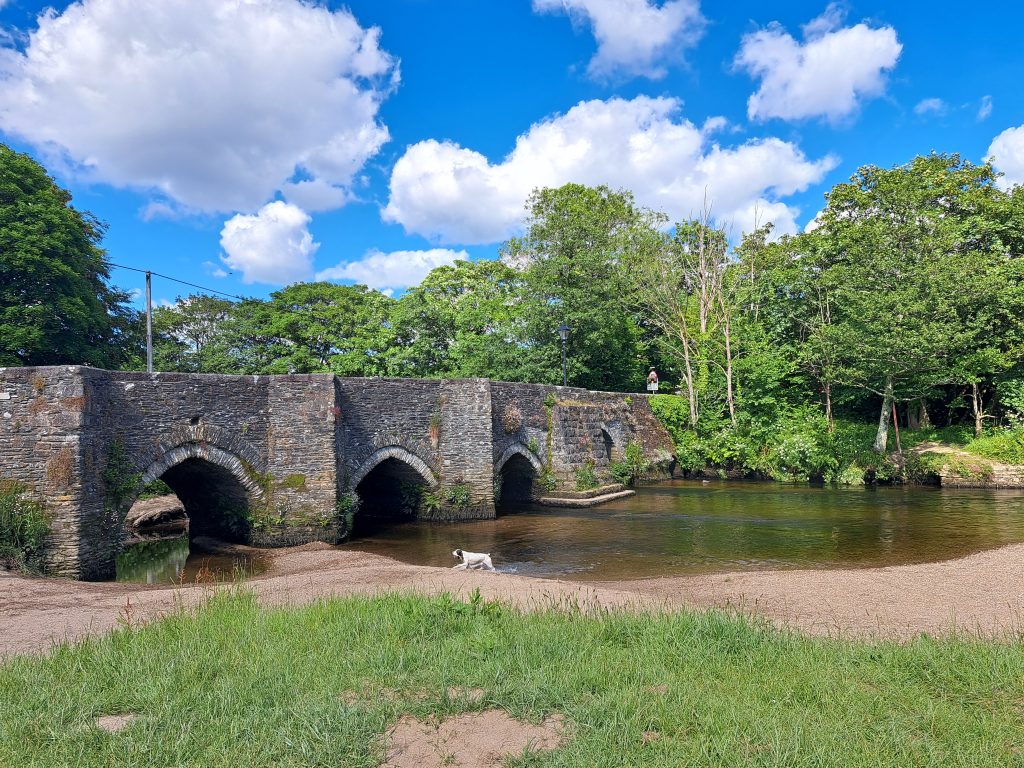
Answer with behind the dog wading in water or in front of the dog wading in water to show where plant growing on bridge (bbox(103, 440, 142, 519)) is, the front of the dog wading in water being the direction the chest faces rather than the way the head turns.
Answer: in front

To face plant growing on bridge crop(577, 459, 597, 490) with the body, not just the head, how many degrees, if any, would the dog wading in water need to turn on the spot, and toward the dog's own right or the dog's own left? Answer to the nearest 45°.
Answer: approximately 90° to the dog's own right

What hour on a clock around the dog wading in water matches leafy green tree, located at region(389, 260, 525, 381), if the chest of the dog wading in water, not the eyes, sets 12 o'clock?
The leafy green tree is roughly at 3 o'clock from the dog wading in water.

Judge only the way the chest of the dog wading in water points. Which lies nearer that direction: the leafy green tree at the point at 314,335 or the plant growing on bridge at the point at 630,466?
the leafy green tree

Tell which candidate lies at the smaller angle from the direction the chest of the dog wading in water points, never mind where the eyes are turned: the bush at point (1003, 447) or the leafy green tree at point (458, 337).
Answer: the leafy green tree

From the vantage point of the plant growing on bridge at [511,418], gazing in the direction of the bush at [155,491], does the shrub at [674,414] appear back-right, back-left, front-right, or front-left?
back-right

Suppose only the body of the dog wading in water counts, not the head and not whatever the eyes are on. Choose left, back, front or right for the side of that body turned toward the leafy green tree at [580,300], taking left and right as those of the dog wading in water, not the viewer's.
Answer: right

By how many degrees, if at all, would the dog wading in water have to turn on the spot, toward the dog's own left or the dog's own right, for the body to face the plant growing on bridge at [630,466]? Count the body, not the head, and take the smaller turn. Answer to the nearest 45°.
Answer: approximately 135° to the dog's own right

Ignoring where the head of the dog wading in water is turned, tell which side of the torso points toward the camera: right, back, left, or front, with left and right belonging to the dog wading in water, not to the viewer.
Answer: left

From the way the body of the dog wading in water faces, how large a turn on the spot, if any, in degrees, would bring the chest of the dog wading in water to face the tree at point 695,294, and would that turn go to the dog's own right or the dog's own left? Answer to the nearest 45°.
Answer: approximately 135° to the dog's own right

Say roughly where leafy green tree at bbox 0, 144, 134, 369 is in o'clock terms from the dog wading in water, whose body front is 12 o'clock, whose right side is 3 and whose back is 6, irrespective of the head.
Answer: The leafy green tree is roughly at 1 o'clock from the dog wading in water.

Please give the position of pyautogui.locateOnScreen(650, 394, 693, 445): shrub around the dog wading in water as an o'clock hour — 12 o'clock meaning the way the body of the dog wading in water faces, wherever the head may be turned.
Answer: The shrub is roughly at 4 o'clock from the dog wading in water.

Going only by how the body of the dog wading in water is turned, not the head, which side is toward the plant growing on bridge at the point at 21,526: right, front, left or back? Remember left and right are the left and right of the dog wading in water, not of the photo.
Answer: front

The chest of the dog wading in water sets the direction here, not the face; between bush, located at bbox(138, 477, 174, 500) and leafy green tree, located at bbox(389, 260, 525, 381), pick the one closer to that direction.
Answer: the bush

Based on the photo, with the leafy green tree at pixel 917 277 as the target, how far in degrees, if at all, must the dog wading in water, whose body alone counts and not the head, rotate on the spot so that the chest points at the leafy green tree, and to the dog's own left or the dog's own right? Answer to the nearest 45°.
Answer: approximately 135° to the dog's own right

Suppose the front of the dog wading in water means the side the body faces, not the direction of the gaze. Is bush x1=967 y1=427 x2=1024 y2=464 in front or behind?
behind
